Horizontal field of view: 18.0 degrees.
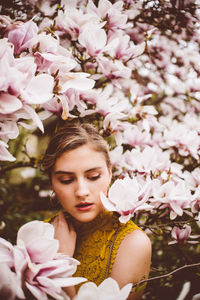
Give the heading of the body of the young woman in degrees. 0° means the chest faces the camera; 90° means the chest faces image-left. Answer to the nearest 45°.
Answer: approximately 45°

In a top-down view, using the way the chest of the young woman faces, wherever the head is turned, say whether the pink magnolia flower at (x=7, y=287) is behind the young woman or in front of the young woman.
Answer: in front
